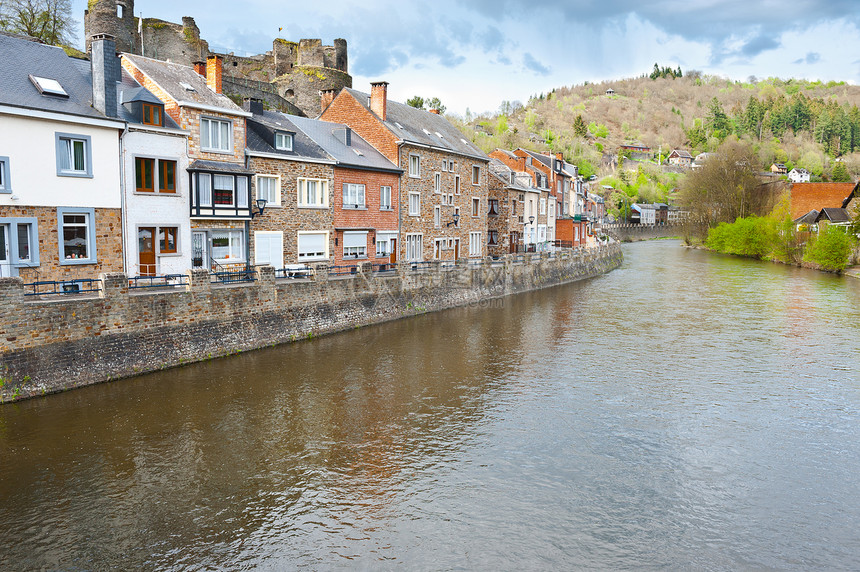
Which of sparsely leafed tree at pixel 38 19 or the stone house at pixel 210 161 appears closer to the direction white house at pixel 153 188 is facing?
the stone house

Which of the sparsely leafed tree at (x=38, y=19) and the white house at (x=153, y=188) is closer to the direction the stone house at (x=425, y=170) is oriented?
the white house

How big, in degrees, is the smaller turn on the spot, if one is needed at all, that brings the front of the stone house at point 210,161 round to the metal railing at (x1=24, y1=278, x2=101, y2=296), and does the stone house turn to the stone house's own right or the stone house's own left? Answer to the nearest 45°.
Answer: approximately 90° to the stone house's own right

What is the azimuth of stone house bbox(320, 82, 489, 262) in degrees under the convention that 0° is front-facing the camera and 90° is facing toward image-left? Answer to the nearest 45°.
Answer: approximately 315°

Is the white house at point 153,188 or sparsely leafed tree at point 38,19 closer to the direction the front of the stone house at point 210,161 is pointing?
the white house

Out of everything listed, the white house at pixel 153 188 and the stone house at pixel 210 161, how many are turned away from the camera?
0

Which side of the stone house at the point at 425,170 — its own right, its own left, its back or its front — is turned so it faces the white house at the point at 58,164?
right

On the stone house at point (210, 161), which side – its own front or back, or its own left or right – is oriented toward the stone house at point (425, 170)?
left

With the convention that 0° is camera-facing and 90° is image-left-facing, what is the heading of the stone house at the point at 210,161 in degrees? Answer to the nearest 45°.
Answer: approximately 315°

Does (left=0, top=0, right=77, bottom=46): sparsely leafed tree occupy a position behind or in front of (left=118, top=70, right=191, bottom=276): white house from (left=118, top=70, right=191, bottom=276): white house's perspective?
behind

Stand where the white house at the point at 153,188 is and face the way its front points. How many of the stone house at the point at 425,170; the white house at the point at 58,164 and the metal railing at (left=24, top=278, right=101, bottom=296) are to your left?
1
